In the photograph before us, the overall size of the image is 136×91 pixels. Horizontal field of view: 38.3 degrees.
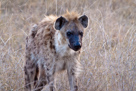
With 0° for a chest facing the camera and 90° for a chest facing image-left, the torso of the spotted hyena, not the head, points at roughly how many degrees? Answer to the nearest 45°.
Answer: approximately 315°
